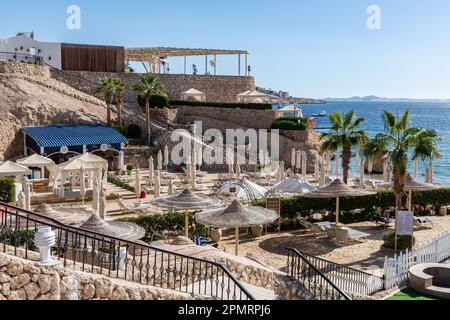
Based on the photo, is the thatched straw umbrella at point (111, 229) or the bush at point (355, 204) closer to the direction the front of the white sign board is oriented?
the thatched straw umbrella

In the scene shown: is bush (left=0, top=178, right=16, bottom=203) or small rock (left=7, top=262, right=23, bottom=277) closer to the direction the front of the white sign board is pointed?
the small rock

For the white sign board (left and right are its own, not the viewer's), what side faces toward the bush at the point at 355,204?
back

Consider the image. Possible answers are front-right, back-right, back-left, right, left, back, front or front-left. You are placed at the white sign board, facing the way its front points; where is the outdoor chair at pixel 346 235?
back-right

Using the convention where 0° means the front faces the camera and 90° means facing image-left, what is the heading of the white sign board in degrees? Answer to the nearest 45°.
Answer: approximately 0°

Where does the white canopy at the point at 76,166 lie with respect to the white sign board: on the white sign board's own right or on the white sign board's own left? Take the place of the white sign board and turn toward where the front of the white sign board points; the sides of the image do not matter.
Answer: on the white sign board's own right

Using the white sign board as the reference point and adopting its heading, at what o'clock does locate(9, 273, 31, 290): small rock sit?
The small rock is roughly at 1 o'clock from the white sign board.

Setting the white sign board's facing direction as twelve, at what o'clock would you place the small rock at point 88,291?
The small rock is roughly at 1 o'clock from the white sign board.

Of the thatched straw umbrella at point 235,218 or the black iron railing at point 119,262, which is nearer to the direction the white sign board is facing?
the black iron railing

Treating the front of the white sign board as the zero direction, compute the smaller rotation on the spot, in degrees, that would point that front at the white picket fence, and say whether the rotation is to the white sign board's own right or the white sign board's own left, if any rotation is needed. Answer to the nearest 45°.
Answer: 0° — it already faces it

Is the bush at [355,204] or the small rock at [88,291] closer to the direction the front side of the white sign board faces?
the small rock

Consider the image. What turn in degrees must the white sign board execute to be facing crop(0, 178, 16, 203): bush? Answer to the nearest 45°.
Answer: approximately 90° to its right
